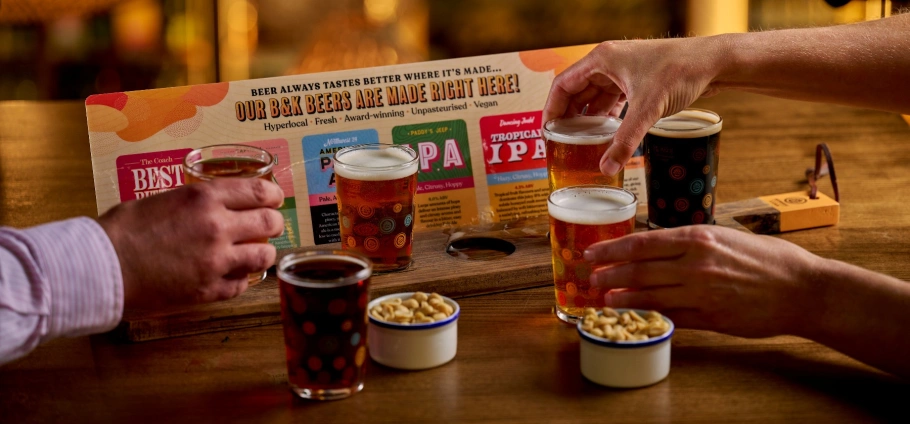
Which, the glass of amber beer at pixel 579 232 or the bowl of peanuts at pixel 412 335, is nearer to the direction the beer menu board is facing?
the bowl of peanuts

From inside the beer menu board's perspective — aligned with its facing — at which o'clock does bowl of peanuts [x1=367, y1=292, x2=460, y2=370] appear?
The bowl of peanuts is roughly at 12 o'clock from the beer menu board.

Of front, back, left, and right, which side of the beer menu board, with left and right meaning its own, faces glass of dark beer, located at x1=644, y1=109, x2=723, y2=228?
left

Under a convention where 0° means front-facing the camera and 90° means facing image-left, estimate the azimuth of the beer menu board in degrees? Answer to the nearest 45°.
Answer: approximately 0°

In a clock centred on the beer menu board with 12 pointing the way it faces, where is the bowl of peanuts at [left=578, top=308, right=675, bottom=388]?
The bowl of peanuts is roughly at 11 o'clock from the beer menu board.

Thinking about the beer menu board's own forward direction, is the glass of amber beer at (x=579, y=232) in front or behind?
in front
